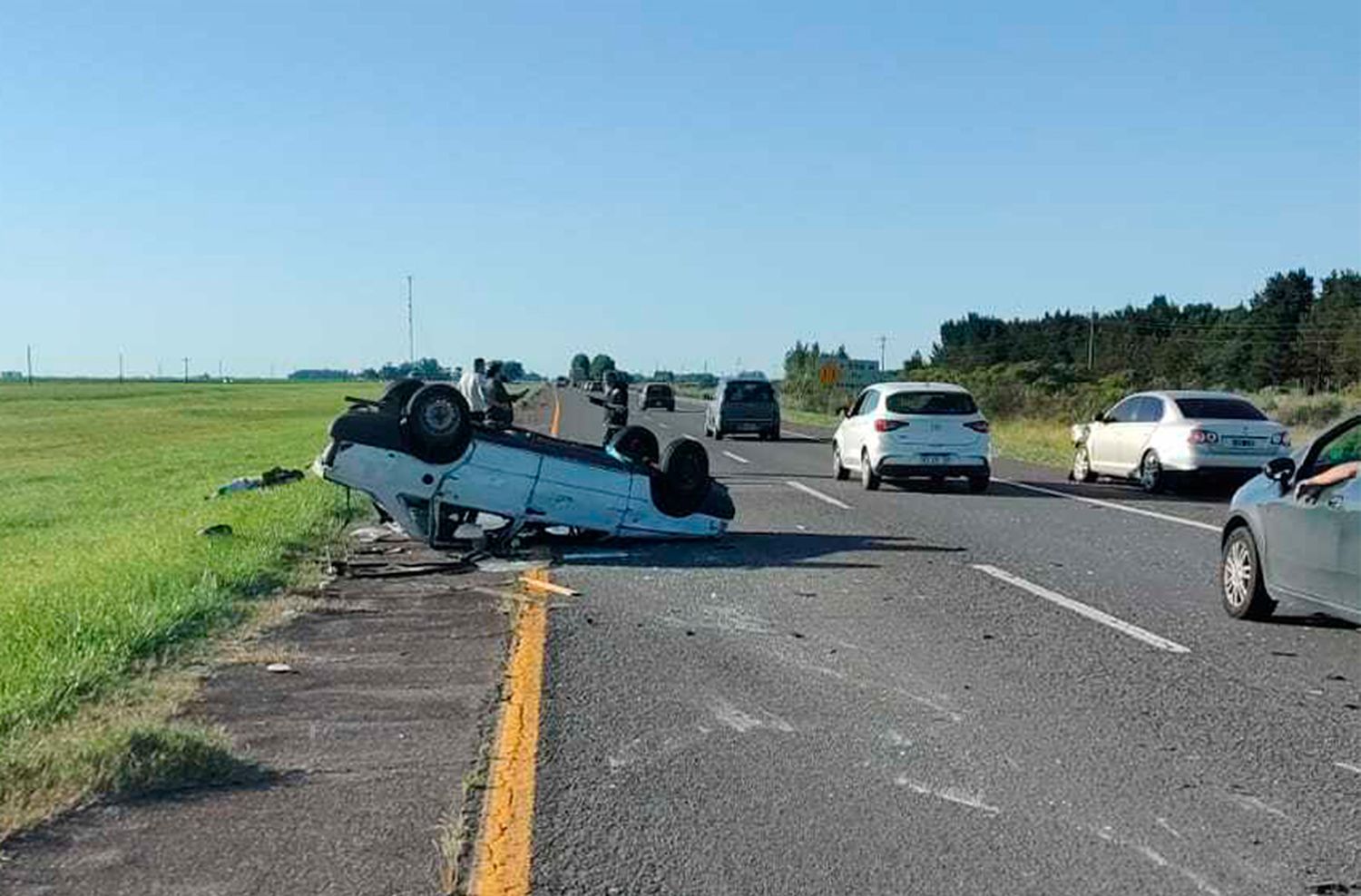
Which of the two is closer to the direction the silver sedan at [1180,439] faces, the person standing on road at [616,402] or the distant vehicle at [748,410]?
the distant vehicle

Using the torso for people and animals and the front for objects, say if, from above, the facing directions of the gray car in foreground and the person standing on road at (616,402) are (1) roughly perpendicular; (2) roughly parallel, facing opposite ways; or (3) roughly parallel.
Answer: roughly perpendicular

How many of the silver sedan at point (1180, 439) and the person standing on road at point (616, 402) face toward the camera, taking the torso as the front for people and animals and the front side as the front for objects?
0

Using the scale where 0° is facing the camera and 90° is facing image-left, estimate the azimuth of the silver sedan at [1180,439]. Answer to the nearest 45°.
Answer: approximately 135°

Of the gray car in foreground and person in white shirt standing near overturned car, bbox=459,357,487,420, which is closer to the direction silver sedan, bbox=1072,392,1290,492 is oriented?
the person in white shirt standing near overturned car

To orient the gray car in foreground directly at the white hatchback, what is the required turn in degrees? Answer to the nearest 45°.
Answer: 0° — it already faces it

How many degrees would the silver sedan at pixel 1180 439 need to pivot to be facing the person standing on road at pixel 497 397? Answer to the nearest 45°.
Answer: approximately 90° to its left

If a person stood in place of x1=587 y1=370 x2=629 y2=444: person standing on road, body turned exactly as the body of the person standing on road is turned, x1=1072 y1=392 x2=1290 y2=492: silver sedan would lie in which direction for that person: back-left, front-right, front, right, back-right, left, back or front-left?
back

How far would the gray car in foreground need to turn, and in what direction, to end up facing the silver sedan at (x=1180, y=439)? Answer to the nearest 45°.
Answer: approximately 45° to its right

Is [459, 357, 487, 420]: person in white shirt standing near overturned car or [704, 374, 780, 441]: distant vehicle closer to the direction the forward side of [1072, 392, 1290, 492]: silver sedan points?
the distant vehicle

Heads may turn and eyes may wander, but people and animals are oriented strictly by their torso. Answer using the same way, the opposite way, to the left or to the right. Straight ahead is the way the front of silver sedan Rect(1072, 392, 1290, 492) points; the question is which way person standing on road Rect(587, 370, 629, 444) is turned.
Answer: to the left

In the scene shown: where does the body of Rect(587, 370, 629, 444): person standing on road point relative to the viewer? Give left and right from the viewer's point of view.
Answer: facing to the left of the viewer

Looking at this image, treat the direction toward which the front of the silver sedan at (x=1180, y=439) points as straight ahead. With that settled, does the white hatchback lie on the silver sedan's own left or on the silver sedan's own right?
on the silver sedan's own left

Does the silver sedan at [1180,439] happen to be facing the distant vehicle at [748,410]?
yes

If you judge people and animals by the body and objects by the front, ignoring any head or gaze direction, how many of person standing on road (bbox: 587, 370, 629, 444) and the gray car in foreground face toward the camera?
0

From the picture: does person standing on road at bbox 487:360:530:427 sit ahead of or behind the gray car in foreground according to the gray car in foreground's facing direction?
ahead
